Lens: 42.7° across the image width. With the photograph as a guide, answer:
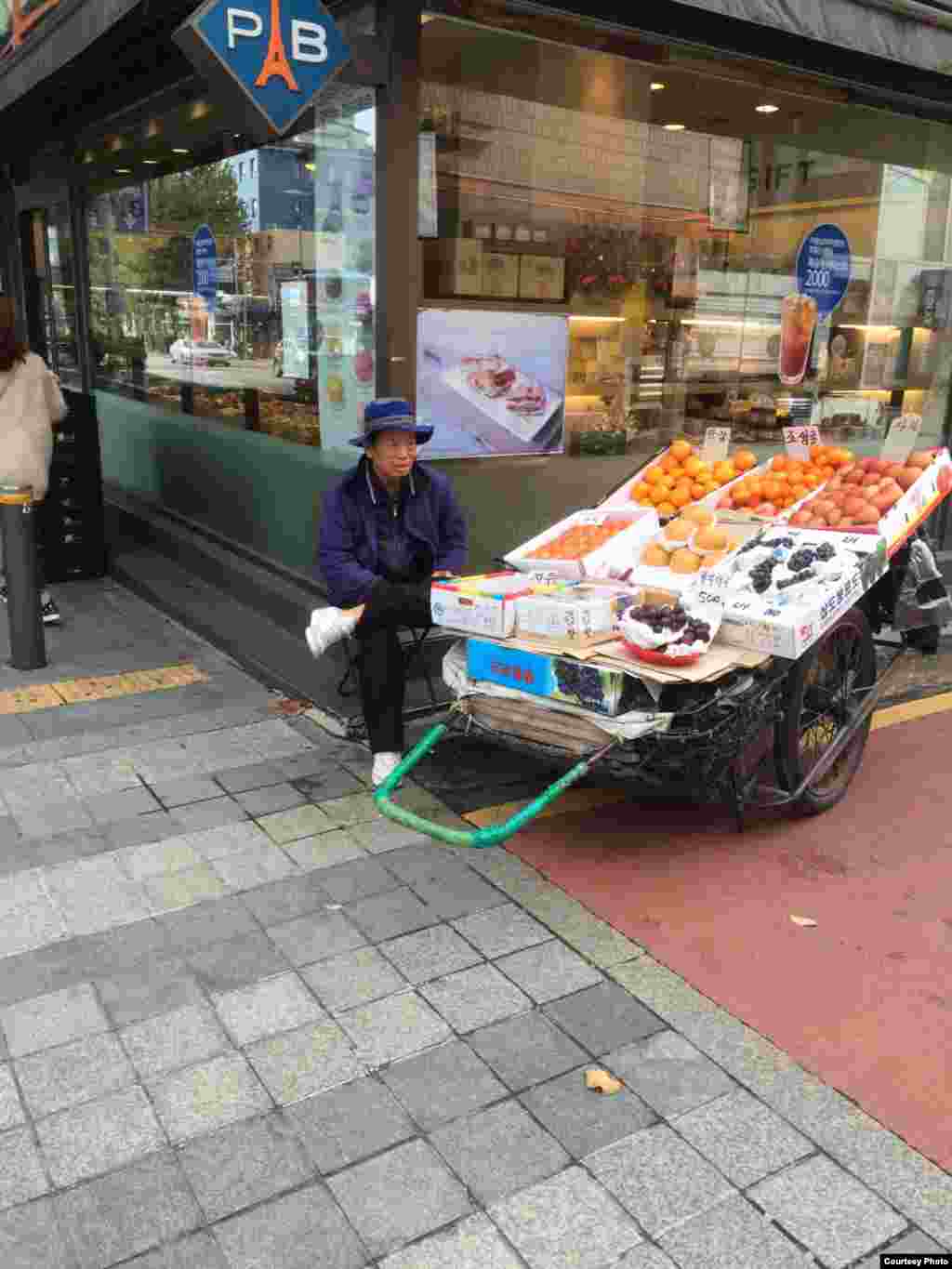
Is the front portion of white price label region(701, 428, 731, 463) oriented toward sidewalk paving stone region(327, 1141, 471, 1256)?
yes

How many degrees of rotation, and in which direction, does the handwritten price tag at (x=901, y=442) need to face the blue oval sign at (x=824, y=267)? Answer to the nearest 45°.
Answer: approximately 180°

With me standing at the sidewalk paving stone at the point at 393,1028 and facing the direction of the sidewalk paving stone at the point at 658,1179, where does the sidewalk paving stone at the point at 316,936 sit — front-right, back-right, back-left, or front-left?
back-left

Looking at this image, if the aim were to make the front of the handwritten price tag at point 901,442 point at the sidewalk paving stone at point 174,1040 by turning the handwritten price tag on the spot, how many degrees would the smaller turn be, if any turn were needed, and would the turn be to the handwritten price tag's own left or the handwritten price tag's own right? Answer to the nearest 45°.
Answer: approximately 45° to the handwritten price tag's own right
